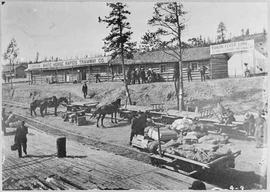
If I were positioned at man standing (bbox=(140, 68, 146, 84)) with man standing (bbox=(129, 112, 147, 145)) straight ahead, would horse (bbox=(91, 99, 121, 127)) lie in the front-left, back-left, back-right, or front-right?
front-right

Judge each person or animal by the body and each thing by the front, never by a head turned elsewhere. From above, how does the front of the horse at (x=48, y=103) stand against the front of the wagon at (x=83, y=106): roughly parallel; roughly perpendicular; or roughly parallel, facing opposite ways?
roughly parallel
